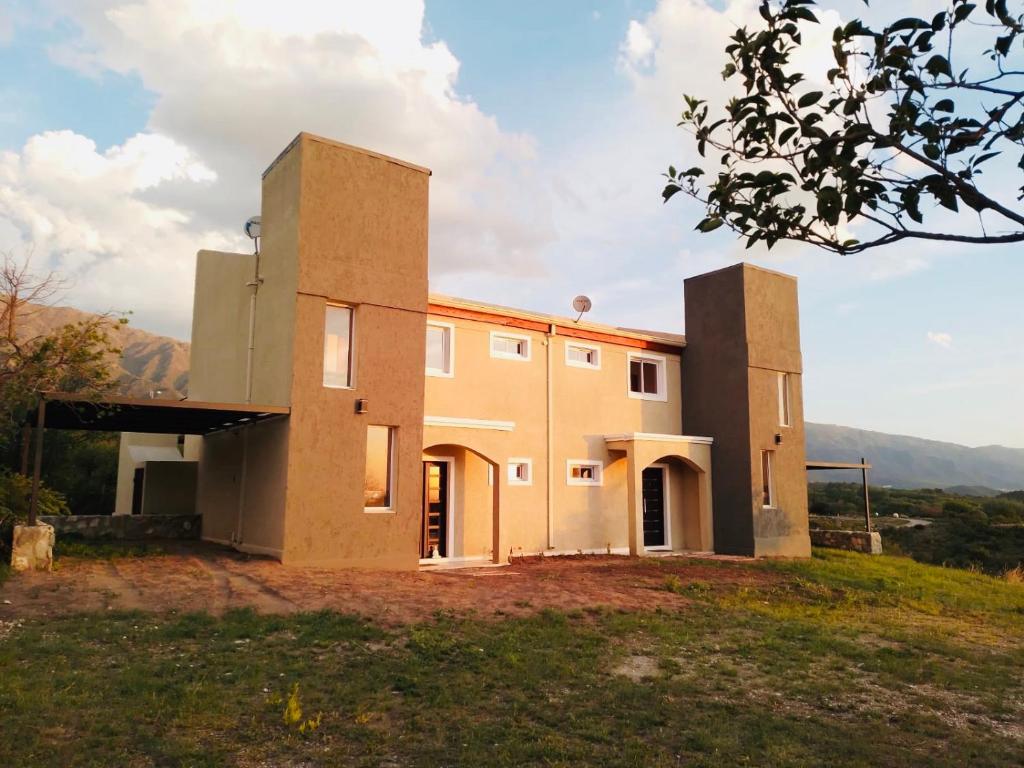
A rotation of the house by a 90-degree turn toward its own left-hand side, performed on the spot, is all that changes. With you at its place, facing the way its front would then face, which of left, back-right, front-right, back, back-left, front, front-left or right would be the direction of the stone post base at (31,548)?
back

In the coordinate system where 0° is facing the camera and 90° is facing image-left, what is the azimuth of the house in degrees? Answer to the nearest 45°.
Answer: approximately 315°

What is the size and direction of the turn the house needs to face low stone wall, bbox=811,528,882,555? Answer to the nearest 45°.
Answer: approximately 90° to its left

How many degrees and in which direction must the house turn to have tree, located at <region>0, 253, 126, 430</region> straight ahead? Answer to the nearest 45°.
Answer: approximately 135° to its right

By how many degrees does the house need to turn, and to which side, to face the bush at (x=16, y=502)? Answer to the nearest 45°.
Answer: approximately 90° to its right
